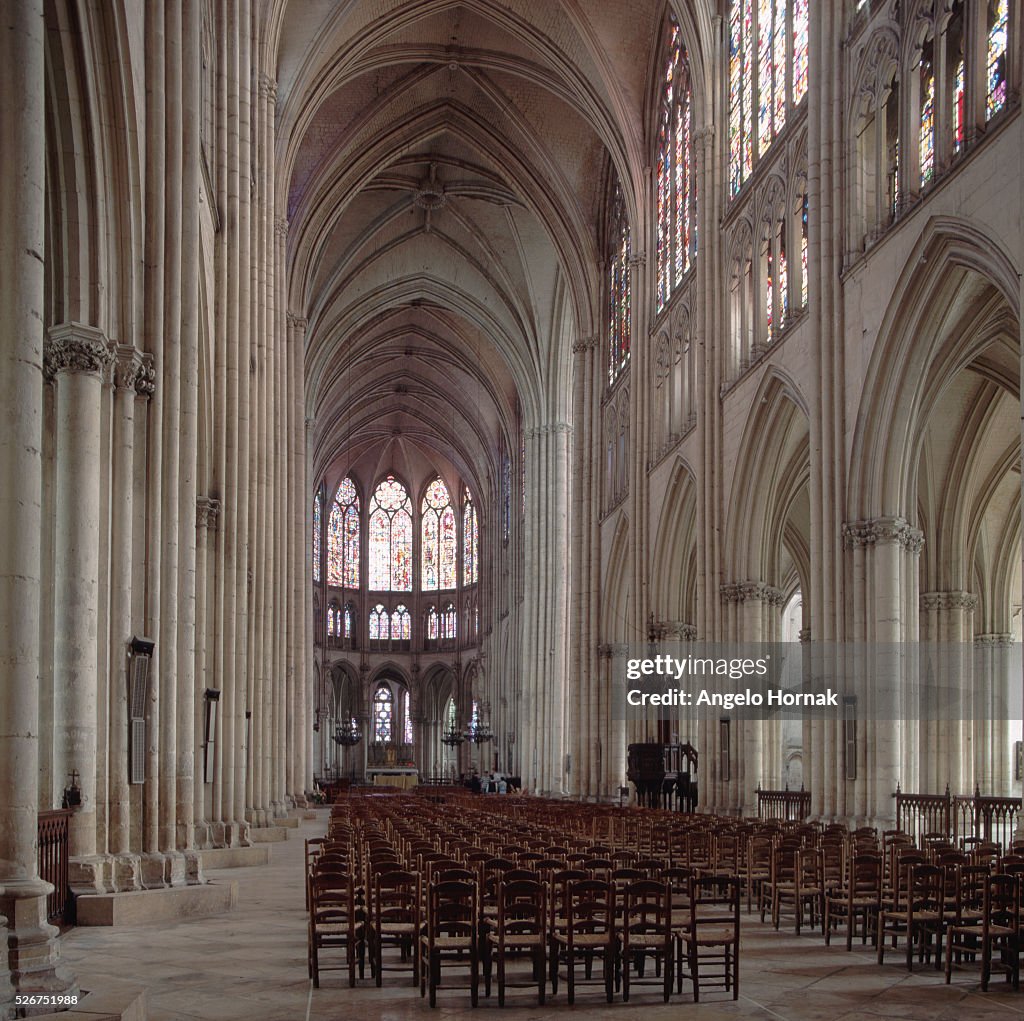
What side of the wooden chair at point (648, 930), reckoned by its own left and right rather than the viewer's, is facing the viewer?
back

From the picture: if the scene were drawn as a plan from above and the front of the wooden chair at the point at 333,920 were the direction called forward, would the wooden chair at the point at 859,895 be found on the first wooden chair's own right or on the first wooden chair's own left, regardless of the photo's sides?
on the first wooden chair's own right

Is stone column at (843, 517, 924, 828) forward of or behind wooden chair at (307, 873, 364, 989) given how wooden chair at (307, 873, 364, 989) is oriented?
forward

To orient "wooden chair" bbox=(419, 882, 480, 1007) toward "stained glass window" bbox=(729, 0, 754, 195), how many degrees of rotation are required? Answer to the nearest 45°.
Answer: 0° — it already faces it

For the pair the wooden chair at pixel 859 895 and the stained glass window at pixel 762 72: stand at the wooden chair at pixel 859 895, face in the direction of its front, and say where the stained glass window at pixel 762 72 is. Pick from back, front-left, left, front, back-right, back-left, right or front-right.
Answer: front-right

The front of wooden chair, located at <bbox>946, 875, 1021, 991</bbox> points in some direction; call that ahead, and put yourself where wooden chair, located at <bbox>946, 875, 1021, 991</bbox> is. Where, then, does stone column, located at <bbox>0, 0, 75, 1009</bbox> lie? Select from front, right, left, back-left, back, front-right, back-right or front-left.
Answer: left

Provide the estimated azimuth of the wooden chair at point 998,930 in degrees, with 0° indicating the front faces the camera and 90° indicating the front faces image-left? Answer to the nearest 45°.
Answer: approximately 135°

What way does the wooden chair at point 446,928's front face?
away from the camera

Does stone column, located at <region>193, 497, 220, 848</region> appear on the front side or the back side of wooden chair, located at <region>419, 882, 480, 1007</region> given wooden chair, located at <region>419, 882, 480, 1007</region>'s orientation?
on the front side

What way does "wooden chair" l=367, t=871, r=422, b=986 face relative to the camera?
away from the camera
